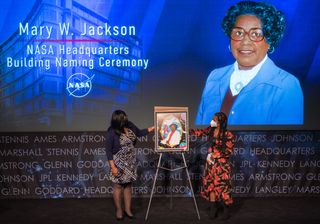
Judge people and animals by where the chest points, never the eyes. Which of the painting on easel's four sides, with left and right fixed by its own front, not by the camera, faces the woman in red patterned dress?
left

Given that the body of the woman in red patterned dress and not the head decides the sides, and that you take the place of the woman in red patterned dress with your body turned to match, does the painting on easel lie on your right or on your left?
on your right

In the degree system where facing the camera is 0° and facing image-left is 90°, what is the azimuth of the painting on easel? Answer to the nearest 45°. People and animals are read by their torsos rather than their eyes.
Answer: approximately 0°

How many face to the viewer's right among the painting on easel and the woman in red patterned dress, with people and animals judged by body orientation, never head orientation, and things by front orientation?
0
